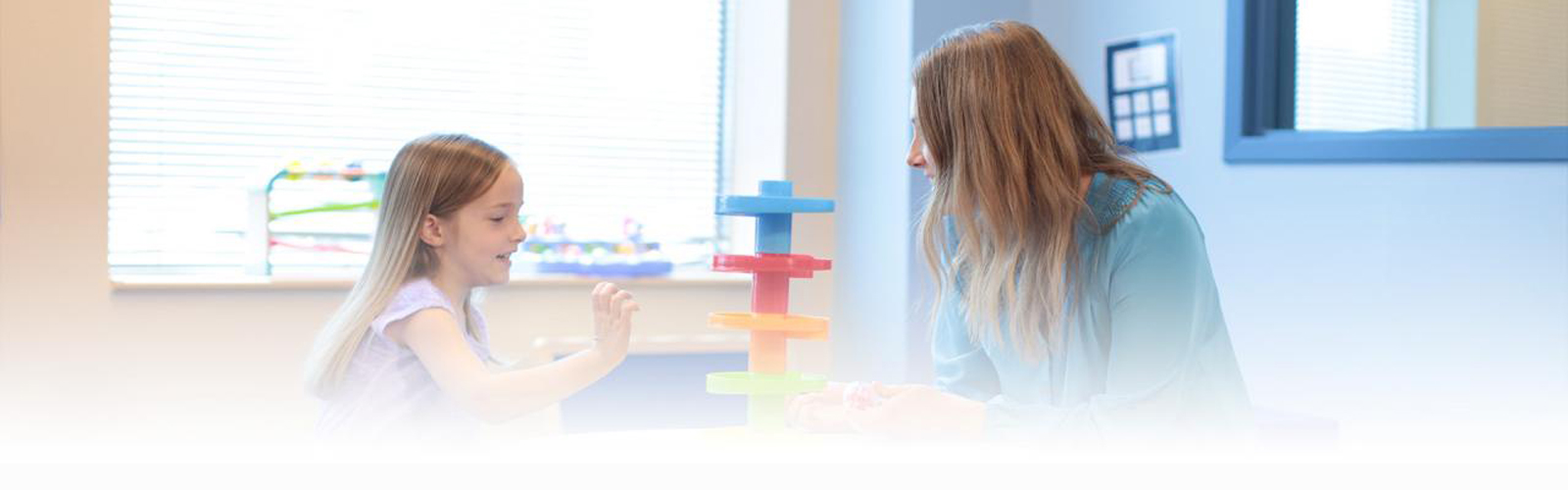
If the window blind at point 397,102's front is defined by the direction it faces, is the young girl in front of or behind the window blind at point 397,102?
in front

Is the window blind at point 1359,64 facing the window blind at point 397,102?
no

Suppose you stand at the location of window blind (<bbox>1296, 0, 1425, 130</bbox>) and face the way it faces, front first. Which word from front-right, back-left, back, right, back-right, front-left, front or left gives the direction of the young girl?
front-right

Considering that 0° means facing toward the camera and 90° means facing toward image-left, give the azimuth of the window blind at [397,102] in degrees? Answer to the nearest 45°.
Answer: approximately 0°

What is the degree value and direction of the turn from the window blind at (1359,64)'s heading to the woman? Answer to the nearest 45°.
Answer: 0° — it already faces them

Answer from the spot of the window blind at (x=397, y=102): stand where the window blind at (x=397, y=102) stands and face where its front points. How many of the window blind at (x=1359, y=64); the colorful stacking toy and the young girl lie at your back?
0

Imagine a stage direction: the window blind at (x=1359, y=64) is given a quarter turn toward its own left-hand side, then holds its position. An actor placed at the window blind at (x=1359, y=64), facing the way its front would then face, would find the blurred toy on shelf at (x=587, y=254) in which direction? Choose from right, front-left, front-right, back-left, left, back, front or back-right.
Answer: back

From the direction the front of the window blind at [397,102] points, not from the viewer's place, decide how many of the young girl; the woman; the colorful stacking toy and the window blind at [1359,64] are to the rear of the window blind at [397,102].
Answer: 0

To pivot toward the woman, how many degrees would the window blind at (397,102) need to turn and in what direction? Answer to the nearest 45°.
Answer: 0° — it already faces them

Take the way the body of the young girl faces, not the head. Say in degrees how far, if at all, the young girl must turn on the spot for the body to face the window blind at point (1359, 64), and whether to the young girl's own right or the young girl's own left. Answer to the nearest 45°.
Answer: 0° — they already face it

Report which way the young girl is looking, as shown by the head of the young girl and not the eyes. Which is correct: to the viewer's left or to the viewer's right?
to the viewer's right

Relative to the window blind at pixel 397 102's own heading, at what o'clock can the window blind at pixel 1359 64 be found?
the window blind at pixel 1359 64 is roughly at 10 o'clock from the window blind at pixel 397 102.

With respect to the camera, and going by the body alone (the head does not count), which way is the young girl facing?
to the viewer's right

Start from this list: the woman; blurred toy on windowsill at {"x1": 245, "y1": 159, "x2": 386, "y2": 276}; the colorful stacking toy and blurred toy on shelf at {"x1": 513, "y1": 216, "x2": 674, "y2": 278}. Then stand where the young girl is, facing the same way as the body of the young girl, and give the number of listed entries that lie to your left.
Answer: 2

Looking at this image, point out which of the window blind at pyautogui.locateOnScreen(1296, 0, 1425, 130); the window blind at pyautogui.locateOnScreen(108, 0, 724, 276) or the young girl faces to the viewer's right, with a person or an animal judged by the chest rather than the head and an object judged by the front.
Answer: the young girl

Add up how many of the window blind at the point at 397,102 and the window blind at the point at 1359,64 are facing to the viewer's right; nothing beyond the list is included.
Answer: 0

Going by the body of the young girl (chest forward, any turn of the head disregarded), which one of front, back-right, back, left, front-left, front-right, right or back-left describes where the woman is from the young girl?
front-right

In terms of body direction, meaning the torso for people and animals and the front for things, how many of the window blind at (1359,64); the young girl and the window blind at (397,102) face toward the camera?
2

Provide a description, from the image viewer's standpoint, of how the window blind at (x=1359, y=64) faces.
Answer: facing the viewer

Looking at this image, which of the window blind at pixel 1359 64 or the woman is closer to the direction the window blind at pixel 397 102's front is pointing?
the woman
